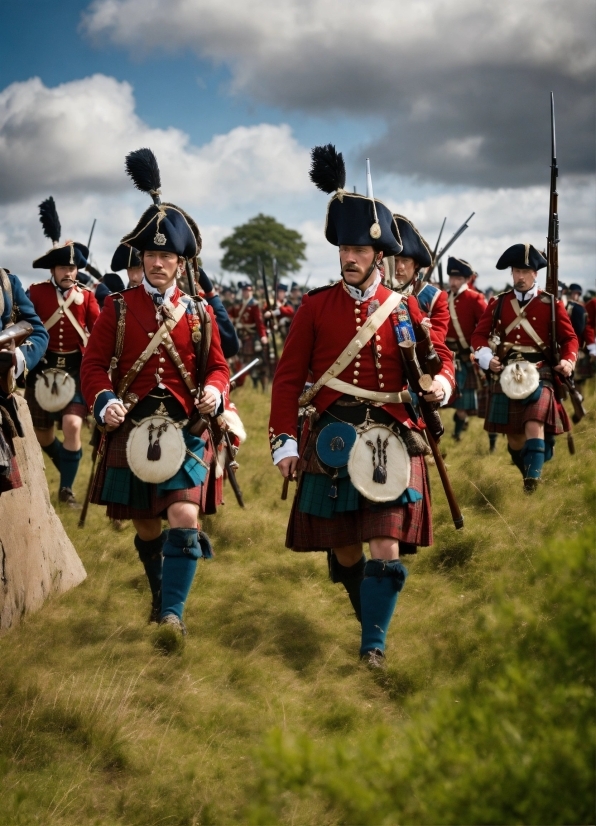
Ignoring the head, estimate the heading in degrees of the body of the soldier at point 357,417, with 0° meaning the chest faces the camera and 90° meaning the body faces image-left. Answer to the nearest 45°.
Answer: approximately 0°

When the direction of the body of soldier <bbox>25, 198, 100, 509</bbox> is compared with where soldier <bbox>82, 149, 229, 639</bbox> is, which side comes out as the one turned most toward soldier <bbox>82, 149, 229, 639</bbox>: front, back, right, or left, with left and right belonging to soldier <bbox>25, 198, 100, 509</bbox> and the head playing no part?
front

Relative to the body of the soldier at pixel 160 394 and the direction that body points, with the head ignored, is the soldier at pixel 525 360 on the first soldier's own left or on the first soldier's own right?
on the first soldier's own left

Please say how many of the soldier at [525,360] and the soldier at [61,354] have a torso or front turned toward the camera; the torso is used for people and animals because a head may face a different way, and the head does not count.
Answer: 2

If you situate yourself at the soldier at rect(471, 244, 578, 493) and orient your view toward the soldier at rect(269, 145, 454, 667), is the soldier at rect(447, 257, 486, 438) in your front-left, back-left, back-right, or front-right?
back-right

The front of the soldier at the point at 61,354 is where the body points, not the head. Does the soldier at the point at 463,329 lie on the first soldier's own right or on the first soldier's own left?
on the first soldier's own left

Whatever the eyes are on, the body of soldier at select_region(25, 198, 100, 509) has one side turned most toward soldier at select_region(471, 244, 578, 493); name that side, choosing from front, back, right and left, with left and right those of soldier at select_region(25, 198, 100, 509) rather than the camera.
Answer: left
